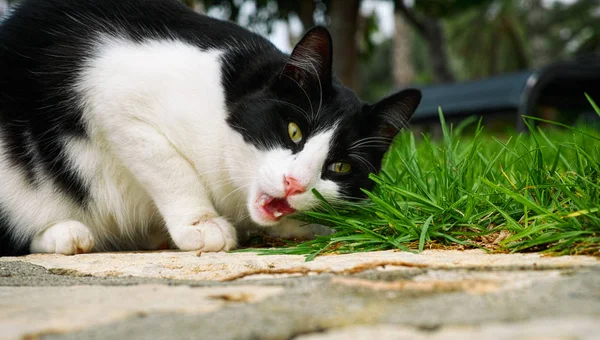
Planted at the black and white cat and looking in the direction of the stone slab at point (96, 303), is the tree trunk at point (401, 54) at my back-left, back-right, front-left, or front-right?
back-left

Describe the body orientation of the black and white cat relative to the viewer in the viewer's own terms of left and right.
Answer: facing the viewer and to the right of the viewer

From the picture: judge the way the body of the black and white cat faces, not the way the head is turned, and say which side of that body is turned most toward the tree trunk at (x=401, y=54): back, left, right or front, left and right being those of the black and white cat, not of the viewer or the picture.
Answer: left

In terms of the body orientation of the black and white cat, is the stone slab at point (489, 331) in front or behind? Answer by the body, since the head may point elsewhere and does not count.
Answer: in front

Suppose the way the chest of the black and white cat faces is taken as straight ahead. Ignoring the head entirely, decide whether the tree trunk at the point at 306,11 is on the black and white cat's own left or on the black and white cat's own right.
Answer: on the black and white cat's own left

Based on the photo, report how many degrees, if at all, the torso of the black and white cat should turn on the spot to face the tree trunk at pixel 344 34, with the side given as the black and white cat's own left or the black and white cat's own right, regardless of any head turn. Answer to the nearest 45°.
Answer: approximately 90° to the black and white cat's own left

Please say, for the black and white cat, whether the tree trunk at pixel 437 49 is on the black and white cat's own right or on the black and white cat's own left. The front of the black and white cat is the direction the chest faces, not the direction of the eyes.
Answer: on the black and white cat's own left

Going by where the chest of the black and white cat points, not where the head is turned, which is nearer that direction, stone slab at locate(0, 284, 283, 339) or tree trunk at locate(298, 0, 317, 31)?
the stone slab

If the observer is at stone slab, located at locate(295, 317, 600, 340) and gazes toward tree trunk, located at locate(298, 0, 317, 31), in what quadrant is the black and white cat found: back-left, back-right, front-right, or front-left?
front-left

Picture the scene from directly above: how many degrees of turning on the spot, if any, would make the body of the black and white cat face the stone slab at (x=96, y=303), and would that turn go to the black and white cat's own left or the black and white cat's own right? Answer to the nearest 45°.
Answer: approximately 45° to the black and white cat's own right
